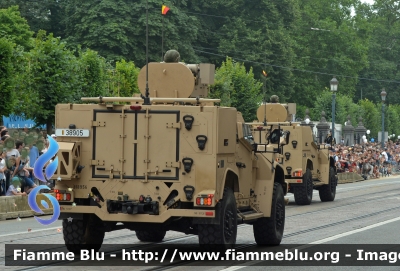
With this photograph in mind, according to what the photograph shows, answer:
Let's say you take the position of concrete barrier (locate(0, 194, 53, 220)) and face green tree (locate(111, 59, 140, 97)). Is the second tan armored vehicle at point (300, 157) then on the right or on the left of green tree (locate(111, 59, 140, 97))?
right

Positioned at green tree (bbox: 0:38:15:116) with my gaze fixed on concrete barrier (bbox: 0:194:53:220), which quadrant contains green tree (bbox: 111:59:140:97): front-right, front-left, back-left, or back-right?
back-left

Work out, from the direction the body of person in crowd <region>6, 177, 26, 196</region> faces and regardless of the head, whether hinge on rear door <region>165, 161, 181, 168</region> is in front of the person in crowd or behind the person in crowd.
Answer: in front

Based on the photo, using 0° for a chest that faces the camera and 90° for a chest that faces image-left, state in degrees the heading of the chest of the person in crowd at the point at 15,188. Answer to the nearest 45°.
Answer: approximately 315°

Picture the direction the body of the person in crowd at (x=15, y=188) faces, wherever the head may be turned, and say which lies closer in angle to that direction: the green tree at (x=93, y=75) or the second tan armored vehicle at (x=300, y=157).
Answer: the second tan armored vehicle

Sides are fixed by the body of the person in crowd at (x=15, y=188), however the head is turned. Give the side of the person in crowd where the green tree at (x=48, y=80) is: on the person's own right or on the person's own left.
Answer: on the person's own left

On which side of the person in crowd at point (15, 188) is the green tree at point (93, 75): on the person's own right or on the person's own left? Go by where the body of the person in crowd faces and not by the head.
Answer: on the person's own left
